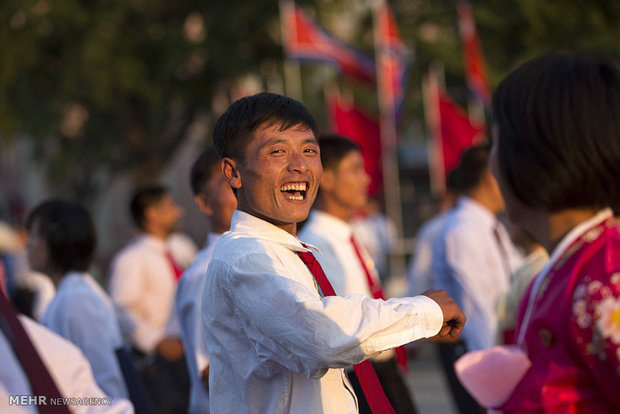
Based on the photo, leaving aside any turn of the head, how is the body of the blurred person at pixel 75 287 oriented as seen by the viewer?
to the viewer's left

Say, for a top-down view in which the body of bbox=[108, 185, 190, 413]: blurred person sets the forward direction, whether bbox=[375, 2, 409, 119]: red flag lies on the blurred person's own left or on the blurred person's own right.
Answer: on the blurred person's own left

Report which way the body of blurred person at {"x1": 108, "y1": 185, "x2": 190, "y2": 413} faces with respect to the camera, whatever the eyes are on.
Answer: to the viewer's right

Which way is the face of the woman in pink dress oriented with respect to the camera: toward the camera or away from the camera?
away from the camera

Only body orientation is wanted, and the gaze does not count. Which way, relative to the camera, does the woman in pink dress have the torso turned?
to the viewer's left
